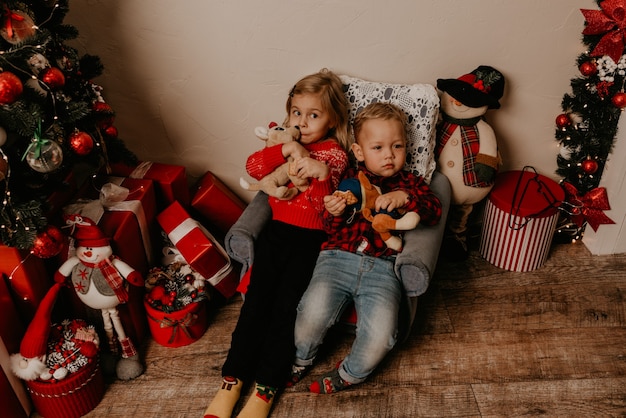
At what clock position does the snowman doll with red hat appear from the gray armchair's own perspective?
The snowman doll with red hat is roughly at 1 o'clock from the gray armchair.

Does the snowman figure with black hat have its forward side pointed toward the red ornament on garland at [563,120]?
no

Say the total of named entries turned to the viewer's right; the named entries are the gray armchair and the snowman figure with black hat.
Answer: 0

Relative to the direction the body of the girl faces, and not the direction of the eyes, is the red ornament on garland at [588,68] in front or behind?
behind

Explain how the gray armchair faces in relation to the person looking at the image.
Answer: facing the viewer and to the left of the viewer

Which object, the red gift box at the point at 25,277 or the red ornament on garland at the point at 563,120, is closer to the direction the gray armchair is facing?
the red gift box

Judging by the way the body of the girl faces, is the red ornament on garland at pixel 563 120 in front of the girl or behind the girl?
behind

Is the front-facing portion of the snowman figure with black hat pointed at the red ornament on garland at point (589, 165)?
no

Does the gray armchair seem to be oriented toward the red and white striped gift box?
no

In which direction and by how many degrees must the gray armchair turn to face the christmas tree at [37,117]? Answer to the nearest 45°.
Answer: approximately 45° to its right

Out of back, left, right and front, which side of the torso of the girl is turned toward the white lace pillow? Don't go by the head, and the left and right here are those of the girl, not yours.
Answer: back

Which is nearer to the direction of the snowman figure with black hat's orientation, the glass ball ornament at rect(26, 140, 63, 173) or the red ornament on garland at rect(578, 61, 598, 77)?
the glass ball ornament

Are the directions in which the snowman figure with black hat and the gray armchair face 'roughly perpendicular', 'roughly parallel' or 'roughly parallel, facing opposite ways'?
roughly parallel
